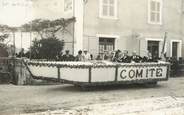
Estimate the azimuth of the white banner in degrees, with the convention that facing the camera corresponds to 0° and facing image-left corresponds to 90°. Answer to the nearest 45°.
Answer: approximately 0°

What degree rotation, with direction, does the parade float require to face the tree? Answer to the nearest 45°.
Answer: approximately 45° to its right

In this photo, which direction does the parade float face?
to the viewer's left

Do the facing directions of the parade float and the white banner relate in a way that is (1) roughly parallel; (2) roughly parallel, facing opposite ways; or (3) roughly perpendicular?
roughly perpendicular
